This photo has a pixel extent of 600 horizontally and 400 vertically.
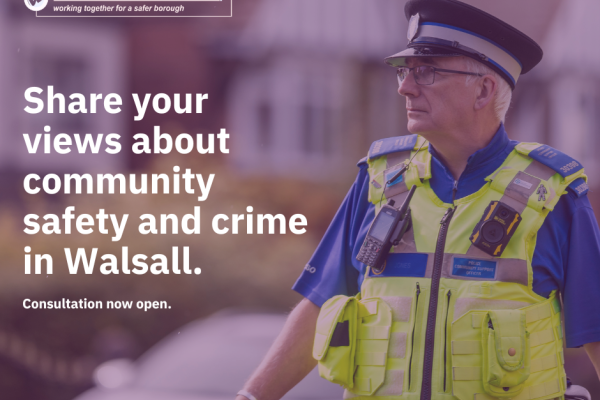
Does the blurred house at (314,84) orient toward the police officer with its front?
yes

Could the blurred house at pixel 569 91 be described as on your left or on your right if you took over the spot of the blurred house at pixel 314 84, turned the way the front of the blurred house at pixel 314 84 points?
on your left

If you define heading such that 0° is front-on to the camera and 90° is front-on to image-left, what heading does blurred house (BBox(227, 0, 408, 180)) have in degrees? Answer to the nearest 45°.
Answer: approximately 0°

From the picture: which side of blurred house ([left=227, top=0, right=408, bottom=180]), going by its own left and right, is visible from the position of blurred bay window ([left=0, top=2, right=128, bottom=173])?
right

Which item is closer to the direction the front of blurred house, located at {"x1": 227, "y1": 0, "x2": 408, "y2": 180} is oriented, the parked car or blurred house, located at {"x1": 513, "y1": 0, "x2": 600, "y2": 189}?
the parked car

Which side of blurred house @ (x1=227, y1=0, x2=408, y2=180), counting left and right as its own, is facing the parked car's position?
front
